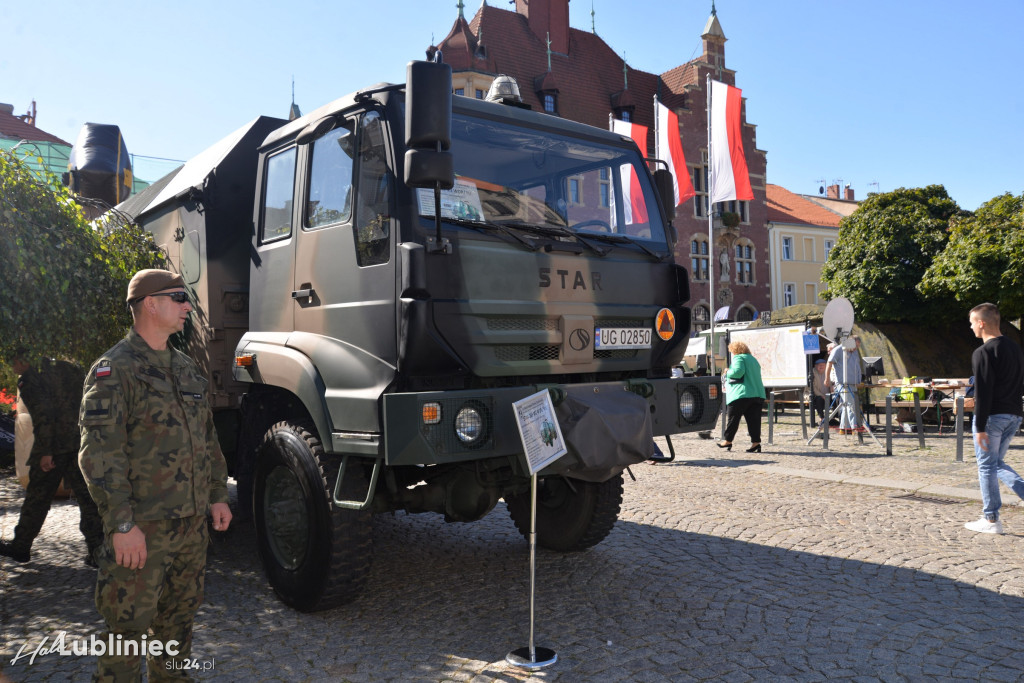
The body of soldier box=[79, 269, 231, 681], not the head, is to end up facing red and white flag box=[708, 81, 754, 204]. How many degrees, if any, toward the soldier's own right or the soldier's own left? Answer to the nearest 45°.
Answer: approximately 90° to the soldier's own left

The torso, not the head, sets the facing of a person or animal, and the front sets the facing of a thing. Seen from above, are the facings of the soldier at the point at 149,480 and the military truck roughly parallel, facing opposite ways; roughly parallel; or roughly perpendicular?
roughly parallel

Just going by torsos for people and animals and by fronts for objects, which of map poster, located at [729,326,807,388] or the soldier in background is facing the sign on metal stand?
the map poster

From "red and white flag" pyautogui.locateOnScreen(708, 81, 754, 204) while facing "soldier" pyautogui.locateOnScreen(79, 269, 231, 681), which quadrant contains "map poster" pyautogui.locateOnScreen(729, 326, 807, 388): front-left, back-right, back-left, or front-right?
front-left

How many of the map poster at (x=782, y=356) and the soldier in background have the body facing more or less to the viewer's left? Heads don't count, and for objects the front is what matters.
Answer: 1

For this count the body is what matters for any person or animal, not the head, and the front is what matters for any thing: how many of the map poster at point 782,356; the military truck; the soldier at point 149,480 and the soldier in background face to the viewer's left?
1

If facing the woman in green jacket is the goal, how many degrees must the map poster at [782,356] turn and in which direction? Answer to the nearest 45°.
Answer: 0° — it already faces them

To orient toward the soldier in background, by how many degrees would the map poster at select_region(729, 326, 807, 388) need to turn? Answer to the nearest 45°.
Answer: approximately 45° to its right

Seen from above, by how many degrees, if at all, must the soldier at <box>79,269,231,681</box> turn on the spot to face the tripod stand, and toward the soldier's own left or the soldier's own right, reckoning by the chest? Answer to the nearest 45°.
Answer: approximately 90° to the soldier's own left

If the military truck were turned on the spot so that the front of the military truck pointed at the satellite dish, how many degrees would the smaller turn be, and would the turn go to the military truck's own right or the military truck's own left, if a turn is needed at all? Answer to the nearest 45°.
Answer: approximately 90° to the military truck's own left

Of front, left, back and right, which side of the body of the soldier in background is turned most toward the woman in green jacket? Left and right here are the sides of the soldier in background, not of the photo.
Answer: back

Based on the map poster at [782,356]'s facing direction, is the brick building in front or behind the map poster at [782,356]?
behind

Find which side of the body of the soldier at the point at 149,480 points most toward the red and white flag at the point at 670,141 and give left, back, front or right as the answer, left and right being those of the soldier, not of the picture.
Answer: left

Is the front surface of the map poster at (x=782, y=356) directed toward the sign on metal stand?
yes

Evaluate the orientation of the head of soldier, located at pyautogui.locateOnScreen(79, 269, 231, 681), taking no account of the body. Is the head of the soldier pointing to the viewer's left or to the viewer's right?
to the viewer's right

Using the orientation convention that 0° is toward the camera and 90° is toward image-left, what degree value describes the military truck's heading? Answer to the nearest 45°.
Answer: approximately 315°

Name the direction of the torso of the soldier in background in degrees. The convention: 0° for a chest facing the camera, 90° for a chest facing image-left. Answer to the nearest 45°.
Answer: approximately 90°

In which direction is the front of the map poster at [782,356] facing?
toward the camera
